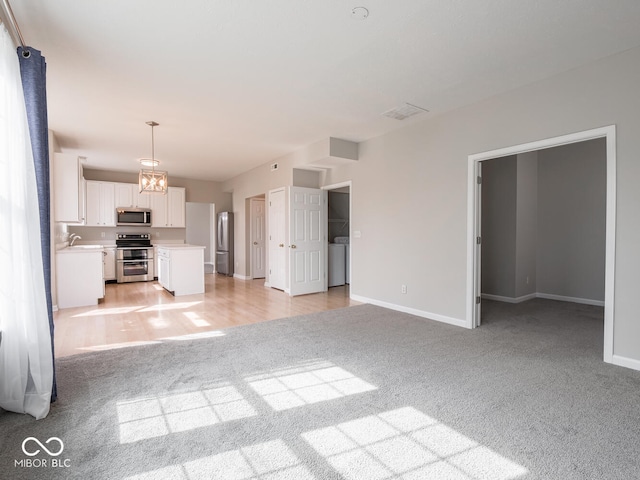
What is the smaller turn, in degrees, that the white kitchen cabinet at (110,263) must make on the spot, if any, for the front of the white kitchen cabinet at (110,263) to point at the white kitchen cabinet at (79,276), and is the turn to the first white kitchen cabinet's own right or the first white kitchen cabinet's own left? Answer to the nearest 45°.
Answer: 0° — it already faces it

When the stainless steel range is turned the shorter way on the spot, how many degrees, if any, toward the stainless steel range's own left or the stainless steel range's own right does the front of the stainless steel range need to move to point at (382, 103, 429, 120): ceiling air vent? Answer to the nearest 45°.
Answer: approximately 45° to the stainless steel range's own left

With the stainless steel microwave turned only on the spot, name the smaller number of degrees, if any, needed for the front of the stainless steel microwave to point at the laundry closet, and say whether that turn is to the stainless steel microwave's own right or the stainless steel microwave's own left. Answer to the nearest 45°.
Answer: approximately 45° to the stainless steel microwave's own left

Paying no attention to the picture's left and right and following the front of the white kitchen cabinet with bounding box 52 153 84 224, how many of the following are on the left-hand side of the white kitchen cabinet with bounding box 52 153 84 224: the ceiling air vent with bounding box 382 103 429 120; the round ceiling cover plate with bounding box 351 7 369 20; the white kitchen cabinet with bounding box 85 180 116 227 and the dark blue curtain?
1

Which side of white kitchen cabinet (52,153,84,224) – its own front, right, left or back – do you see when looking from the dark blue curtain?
right

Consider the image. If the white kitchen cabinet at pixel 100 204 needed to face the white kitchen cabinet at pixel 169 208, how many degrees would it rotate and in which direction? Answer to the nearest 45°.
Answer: approximately 90° to its left

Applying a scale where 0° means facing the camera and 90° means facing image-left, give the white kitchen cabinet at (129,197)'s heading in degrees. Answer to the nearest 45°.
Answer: approximately 0°

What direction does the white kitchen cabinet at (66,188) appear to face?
to the viewer's right

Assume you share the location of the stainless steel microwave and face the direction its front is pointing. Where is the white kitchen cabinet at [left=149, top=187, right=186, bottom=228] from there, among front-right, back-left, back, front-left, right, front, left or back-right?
left

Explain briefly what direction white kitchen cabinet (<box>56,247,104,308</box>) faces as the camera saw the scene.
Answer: facing to the right of the viewer

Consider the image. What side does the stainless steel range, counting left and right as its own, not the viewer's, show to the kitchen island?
front

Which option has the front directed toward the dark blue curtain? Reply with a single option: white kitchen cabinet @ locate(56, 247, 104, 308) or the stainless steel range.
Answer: the stainless steel range

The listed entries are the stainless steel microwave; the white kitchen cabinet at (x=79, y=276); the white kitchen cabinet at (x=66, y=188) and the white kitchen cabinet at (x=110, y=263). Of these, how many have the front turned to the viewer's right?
2

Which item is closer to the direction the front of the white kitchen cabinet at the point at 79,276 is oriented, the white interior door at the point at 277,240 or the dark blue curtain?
the white interior door

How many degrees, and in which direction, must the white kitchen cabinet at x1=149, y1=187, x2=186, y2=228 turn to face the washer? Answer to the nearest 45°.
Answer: approximately 45° to its left

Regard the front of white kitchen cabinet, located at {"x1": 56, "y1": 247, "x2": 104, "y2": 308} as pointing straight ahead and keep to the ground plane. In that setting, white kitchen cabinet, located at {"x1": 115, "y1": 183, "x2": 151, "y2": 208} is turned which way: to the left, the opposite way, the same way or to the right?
to the right
